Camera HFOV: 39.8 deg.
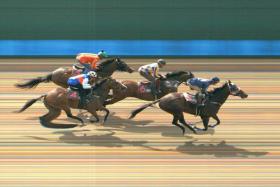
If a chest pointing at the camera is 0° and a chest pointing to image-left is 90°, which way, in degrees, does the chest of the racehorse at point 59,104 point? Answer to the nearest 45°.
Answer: approximately 270°

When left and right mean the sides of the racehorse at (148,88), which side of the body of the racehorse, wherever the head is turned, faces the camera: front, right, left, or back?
right

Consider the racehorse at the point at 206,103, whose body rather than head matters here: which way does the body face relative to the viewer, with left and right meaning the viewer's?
facing to the right of the viewer

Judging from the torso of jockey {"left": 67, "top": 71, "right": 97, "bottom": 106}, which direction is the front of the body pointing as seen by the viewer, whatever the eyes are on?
to the viewer's right

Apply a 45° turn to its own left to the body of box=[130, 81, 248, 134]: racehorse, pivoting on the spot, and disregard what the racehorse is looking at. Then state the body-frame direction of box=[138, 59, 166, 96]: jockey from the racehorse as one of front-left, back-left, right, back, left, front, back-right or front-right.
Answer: left

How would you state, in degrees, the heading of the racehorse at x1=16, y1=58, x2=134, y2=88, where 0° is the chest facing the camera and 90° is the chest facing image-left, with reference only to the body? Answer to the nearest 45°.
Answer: approximately 270°

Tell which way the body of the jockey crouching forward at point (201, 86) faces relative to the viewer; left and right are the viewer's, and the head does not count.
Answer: facing to the right of the viewer

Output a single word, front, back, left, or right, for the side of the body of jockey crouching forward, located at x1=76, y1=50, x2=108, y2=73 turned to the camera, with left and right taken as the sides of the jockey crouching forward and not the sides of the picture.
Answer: right
